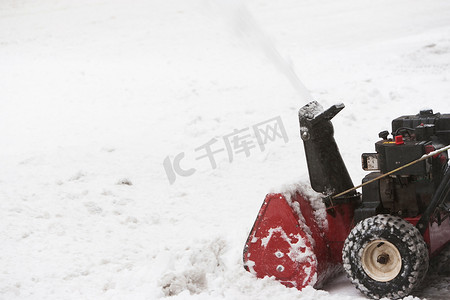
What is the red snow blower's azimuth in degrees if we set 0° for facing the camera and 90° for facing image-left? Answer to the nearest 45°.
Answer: approximately 90°
